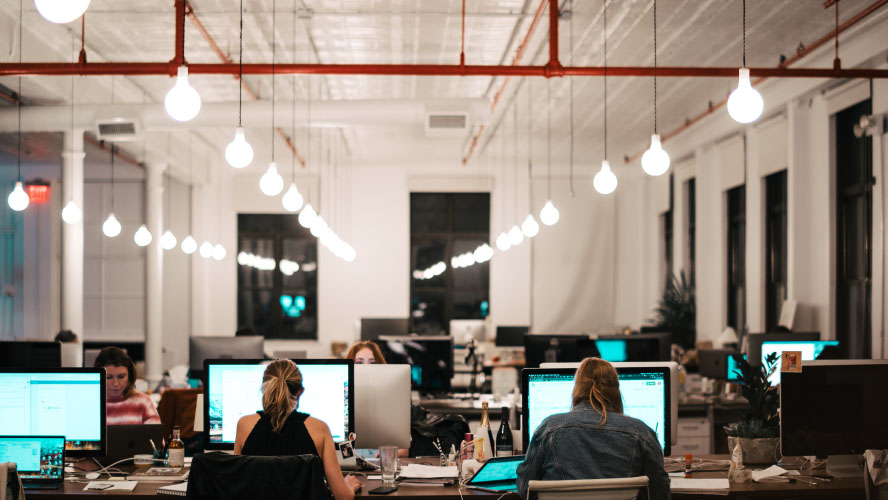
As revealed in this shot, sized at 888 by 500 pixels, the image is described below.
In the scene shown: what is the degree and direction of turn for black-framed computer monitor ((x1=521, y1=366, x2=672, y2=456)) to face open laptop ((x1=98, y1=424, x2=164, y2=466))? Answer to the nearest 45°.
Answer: approximately 90° to its right

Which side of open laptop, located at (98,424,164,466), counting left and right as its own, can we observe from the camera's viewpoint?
back

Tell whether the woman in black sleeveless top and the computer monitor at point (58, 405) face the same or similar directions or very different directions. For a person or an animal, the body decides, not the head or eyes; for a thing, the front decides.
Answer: very different directions

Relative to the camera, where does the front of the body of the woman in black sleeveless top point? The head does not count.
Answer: away from the camera

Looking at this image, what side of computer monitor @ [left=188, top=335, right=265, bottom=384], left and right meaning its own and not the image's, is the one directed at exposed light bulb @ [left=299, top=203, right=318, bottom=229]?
front

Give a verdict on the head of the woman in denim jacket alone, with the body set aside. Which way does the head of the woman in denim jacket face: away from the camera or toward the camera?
away from the camera

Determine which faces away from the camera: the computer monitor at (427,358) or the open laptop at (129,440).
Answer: the open laptop

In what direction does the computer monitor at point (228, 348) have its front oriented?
away from the camera

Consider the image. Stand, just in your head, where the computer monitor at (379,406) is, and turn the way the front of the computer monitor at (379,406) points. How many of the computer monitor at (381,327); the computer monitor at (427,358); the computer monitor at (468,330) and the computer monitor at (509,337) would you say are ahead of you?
4

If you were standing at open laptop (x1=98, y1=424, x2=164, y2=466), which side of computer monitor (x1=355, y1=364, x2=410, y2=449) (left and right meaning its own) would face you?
left
